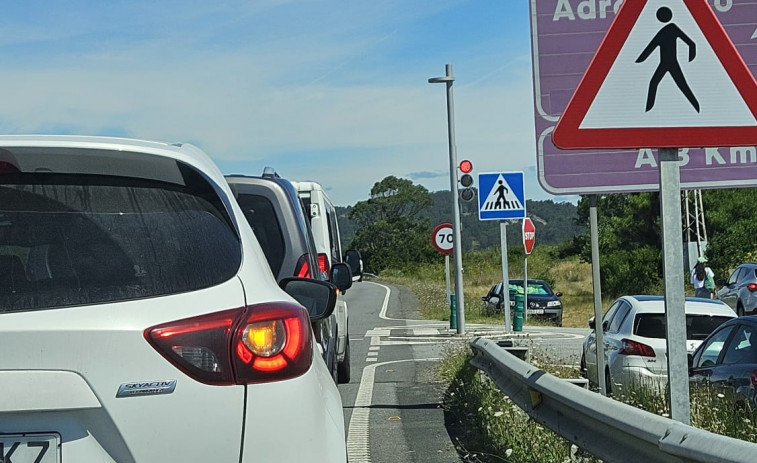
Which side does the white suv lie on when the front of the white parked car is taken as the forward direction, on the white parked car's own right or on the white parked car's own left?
on the white parked car's own left

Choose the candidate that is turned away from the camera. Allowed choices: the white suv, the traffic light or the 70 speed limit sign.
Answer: the white suv

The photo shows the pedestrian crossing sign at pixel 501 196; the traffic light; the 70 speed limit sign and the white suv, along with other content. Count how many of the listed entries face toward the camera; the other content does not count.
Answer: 3

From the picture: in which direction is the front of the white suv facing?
away from the camera

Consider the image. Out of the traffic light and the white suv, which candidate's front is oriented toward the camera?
the traffic light

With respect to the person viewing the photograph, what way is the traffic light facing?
facing the viewer

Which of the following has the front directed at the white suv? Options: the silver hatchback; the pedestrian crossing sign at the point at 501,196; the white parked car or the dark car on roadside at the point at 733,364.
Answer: the pedestrian crossing sign

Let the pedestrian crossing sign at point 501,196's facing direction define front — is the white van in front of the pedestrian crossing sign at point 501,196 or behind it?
in front

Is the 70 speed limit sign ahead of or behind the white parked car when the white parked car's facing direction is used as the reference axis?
ahead

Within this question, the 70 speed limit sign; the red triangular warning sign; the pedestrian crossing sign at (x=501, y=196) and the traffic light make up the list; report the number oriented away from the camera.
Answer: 0

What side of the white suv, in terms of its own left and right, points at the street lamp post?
front

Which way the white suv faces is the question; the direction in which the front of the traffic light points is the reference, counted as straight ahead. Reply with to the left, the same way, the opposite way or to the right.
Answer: the opposite way

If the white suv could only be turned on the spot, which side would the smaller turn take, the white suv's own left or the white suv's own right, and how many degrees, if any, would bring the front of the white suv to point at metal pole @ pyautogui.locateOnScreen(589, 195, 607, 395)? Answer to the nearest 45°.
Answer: approximately 45° to the white suv's own right

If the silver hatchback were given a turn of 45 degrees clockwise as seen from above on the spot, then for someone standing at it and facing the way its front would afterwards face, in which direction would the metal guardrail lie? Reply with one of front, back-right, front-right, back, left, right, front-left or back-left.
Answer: back

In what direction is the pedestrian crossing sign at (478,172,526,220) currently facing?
toward the camera

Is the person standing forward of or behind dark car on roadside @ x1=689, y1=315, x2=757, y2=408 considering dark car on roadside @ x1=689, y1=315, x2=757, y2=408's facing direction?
forward
